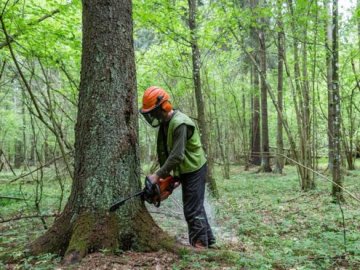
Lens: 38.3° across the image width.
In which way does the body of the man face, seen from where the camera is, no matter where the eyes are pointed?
to the viewer's left

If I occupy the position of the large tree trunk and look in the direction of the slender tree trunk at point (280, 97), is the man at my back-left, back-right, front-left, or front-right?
front-right

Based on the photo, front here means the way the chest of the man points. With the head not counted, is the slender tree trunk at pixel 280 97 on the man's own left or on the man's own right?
on the man's own right

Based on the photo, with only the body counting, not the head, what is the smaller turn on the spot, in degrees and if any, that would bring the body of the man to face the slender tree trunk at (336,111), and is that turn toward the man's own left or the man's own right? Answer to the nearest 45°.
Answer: approximately 135° to the man's own right

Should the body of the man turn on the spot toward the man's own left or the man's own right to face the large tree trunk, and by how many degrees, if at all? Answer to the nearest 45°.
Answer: approximately 45° to the man's own left

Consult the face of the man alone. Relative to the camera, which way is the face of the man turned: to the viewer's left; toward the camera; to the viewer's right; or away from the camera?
to the viewer's left

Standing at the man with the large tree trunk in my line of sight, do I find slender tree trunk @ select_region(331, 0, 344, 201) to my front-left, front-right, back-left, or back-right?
back-right

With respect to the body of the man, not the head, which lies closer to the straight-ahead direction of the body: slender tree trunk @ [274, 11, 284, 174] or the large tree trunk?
the large tree trunk

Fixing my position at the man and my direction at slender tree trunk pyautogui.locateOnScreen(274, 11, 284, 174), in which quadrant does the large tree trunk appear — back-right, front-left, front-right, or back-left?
back-left
